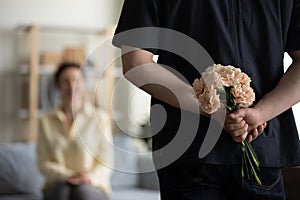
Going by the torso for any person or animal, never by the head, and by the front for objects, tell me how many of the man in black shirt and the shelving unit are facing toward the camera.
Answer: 1

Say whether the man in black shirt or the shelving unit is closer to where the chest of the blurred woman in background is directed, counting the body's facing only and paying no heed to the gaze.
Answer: the man in black shirt

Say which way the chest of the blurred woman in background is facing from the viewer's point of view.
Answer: toward the camera

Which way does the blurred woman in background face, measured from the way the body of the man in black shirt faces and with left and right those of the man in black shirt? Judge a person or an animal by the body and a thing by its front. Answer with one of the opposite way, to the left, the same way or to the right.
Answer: the opposite way

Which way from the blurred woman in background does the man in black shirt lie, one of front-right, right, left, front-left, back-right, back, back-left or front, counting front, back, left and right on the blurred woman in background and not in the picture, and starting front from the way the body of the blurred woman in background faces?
front

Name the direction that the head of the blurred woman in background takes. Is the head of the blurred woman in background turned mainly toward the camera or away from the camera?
toward the camera

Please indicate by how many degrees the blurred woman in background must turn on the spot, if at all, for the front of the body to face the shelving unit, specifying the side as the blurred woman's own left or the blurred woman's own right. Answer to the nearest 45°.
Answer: approximately 180°

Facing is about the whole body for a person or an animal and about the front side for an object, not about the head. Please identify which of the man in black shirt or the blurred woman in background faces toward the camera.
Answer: the blurred woman in background

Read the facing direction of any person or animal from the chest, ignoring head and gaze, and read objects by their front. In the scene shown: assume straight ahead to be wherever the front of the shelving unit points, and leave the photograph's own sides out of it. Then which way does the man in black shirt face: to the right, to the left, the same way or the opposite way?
the opposite way

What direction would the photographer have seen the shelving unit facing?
facing the viewer

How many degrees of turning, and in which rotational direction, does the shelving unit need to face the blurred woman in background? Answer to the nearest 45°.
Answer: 0° — it already faces them

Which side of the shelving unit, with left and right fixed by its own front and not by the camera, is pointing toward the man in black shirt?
front

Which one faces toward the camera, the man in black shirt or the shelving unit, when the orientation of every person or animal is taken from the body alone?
the shelving unit

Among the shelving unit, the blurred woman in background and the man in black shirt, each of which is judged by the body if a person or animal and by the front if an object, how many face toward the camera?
2

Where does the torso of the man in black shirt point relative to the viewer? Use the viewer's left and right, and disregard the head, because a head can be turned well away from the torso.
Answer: facing away from the viewer
